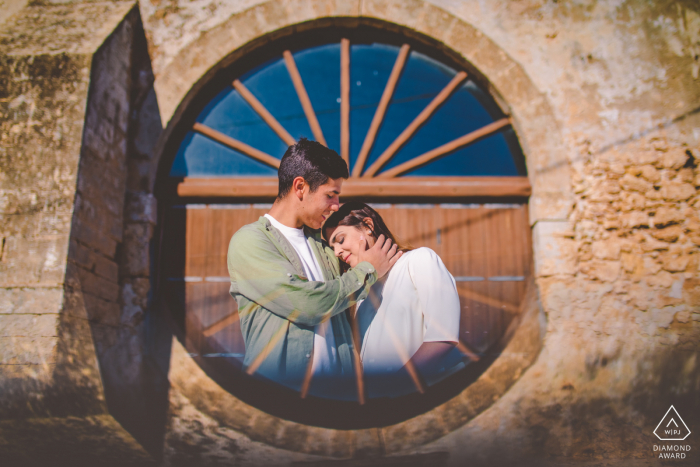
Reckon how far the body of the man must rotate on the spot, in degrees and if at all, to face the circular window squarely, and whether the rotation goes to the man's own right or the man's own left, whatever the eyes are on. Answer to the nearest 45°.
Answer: approximately 135° to the man's own left

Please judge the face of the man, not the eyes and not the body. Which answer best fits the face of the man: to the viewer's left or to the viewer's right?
to the viewer's right

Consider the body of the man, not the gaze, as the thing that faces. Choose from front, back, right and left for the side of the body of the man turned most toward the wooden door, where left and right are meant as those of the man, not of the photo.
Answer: left

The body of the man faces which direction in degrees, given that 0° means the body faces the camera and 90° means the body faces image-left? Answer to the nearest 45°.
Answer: approximately 315°
